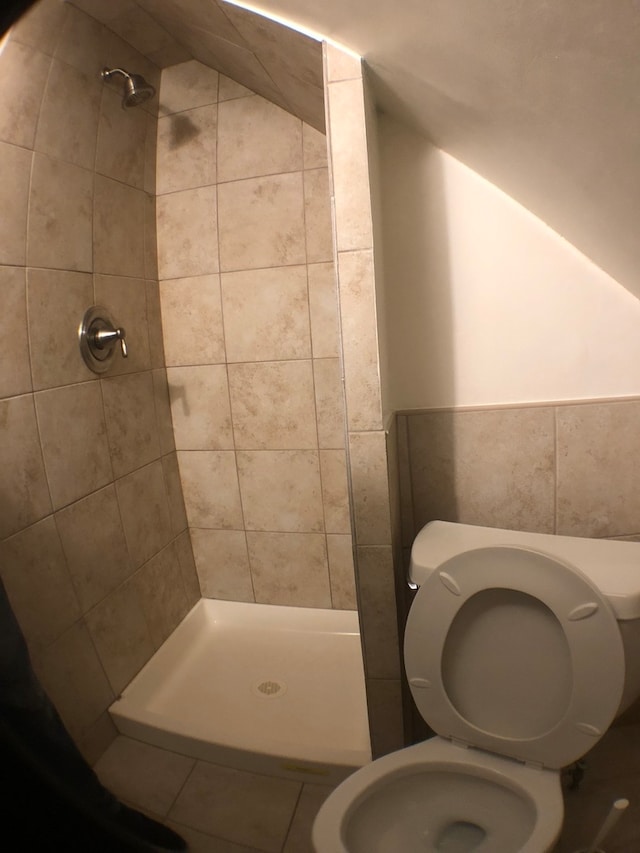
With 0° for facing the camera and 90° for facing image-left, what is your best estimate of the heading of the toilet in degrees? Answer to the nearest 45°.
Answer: approximately 45°

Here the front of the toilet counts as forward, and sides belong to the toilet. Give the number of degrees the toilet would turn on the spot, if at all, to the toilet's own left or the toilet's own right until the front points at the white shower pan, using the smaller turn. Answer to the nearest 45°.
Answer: approximately 90° to the toilet's own right
